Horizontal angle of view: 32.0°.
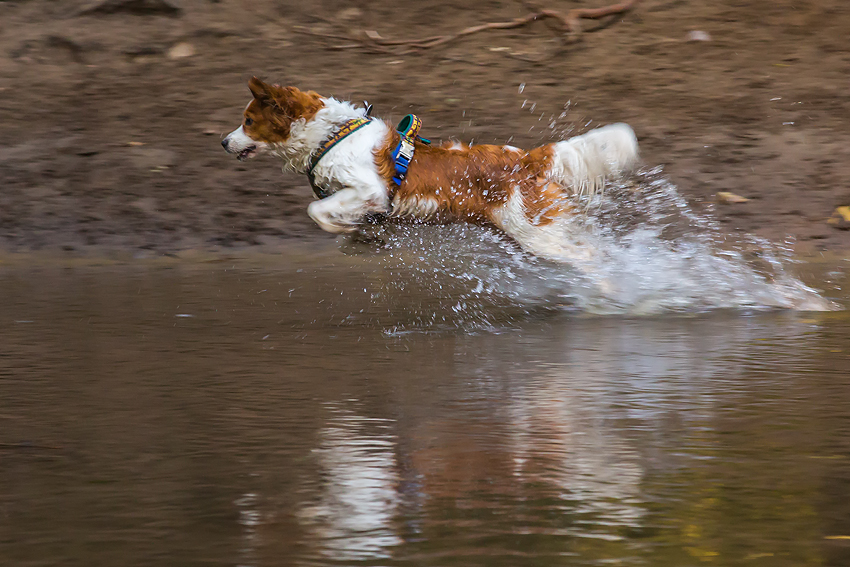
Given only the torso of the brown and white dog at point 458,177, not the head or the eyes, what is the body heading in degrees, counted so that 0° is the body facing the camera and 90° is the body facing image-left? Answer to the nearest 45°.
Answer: approximately 90°

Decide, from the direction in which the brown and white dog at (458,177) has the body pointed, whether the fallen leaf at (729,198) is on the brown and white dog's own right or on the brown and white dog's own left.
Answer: on the brown and white dog's own right

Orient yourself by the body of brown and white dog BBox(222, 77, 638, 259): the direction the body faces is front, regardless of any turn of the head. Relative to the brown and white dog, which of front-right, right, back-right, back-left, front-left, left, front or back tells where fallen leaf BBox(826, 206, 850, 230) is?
back-right

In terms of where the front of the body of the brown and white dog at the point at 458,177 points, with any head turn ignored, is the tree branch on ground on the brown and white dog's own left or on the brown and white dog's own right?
on the brown and white dog's own right
